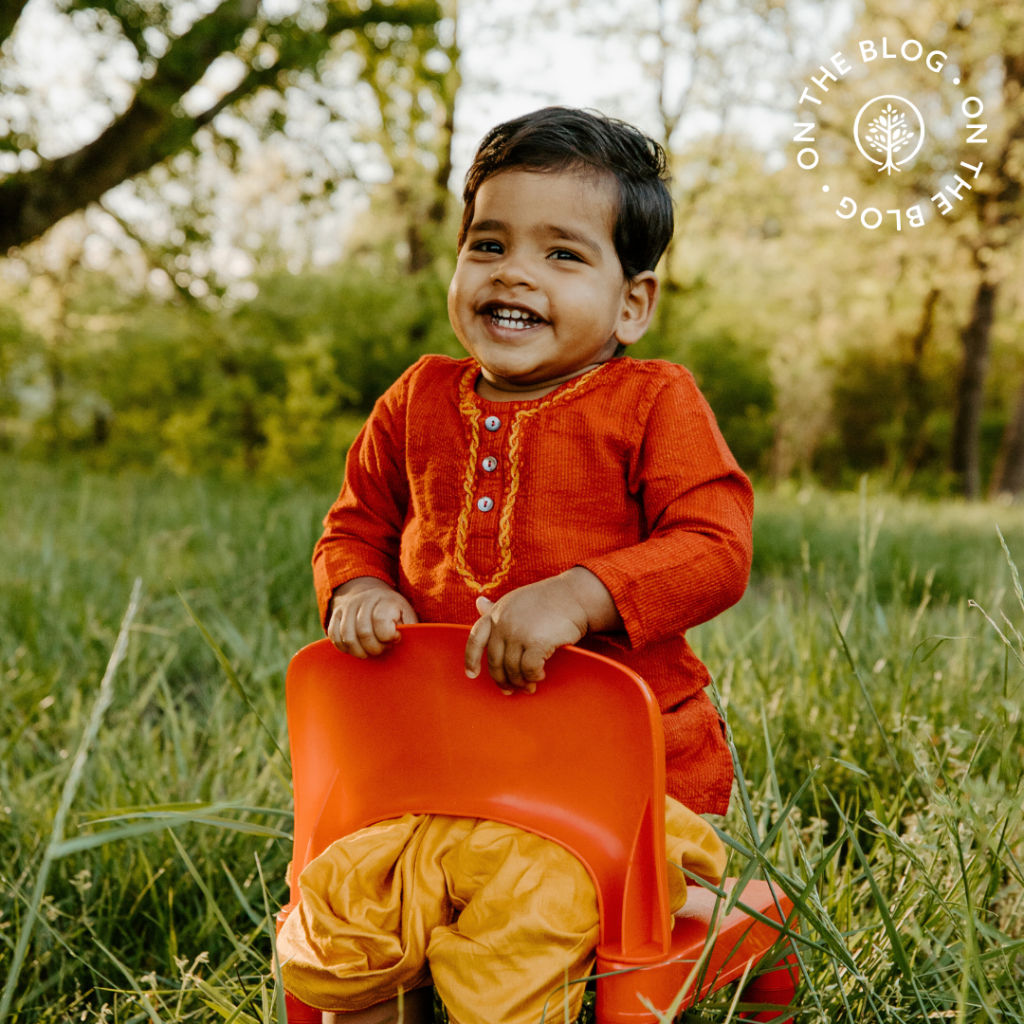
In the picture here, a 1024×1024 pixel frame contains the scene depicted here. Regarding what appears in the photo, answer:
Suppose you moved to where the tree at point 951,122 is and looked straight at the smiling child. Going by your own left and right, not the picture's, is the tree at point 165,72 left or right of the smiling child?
right

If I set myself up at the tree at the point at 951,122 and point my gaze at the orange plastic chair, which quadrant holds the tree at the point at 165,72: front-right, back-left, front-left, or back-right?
front-right

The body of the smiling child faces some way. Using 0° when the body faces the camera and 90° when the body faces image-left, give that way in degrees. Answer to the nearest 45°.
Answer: approximately 45°

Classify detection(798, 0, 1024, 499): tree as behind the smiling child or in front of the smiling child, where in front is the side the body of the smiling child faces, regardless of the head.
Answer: behind

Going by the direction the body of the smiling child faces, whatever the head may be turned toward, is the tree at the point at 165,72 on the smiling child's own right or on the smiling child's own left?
on the smiling child's own right
